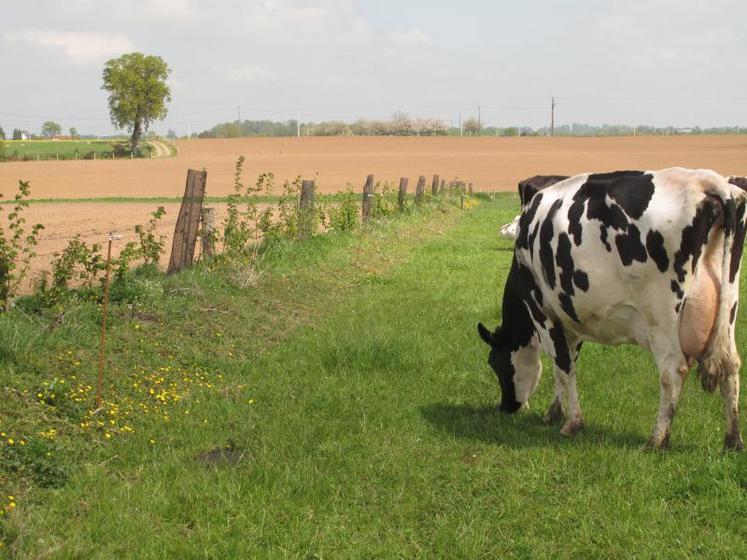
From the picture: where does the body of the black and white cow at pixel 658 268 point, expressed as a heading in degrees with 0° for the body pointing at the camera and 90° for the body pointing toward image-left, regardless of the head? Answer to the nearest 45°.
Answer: approximately 135°

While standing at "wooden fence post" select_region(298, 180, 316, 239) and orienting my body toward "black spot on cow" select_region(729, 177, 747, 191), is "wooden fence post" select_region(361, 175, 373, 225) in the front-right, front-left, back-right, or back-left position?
back-left

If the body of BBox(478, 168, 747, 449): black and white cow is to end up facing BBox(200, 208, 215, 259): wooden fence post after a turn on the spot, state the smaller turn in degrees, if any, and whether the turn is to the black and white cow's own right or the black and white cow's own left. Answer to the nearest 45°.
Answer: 0° — it already faces it

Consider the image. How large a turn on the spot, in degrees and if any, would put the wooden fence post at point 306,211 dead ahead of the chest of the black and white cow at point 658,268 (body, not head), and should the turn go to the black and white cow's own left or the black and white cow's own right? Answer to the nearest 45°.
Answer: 0° — it already faces it
